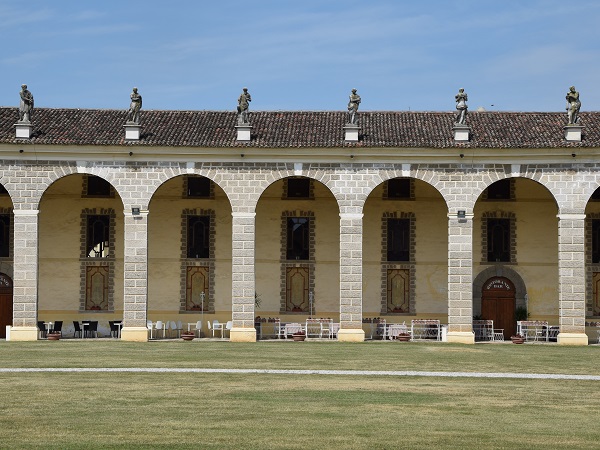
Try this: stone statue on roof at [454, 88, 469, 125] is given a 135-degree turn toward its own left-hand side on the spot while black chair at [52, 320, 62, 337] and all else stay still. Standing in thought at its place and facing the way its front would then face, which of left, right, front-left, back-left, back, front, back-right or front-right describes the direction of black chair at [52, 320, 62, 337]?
back-left

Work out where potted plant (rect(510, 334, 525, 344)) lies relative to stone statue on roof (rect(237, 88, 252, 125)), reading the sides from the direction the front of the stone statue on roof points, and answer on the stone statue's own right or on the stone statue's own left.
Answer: on the stone statue's own left

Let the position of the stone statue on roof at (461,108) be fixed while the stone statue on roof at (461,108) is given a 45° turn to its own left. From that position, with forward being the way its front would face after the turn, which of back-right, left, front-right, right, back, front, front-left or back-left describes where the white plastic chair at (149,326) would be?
back-right

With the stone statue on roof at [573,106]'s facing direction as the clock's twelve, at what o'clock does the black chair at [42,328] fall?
The black chair is roughly at 3 o'clock from the stone statue on roof.

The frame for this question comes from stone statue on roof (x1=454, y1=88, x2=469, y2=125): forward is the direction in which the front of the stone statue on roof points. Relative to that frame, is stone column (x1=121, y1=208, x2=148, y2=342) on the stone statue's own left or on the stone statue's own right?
on the stone statue's own right

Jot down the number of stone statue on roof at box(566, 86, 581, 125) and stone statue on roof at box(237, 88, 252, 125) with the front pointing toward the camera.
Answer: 2

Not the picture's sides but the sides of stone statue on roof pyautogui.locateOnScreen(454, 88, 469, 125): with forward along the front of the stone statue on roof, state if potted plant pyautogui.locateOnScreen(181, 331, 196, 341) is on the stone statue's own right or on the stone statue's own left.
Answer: on the stone statue's own right

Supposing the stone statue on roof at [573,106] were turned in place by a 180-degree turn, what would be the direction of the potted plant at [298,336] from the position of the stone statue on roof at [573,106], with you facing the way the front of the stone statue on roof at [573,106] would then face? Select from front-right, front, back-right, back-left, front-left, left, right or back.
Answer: left
